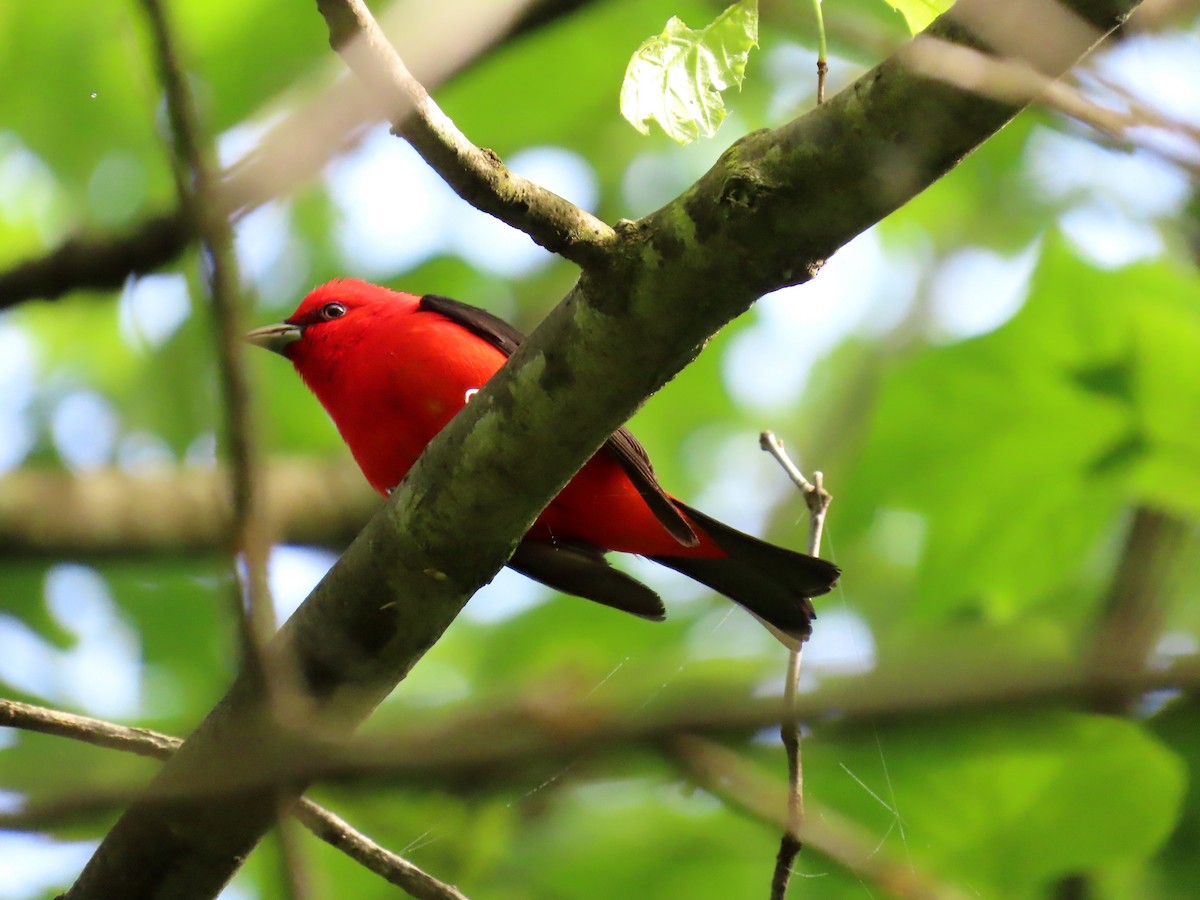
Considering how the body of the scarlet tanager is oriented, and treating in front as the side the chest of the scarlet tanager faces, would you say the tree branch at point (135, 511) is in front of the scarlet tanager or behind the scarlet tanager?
in front

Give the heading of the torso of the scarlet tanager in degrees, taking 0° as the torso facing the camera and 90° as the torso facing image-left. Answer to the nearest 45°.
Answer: approximately 90°

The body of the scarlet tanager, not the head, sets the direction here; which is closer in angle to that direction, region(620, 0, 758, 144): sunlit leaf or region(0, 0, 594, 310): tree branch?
the tree branch

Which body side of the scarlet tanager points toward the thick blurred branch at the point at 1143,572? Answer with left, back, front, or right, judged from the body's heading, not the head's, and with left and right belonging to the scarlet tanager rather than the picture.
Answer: back

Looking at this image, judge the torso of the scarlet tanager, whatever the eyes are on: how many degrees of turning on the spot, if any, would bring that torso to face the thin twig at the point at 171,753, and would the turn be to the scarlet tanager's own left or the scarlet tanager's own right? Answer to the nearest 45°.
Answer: approximately 45° to the scarlet tanager's own left

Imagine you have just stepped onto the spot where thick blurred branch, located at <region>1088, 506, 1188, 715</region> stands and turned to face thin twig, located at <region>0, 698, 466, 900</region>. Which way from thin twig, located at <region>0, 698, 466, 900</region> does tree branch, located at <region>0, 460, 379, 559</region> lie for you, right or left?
right
